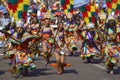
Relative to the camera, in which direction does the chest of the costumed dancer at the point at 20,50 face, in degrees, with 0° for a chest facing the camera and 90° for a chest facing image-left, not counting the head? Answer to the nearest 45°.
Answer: approximately 0°

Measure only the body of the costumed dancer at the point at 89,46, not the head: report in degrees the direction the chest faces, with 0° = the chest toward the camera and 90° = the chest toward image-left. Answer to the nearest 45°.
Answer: approximately 0°

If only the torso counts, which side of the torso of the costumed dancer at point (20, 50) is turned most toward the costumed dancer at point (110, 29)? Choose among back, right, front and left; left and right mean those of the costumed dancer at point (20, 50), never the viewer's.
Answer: left

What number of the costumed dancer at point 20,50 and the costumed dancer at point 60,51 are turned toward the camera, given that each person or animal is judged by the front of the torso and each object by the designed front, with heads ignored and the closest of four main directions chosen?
2

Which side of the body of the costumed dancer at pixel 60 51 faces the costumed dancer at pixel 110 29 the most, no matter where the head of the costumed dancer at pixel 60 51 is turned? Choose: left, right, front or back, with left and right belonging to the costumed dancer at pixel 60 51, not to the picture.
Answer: left

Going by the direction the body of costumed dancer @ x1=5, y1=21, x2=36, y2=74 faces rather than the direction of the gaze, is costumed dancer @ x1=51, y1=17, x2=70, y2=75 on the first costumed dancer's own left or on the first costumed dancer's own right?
on the first costumed dancer's own left
